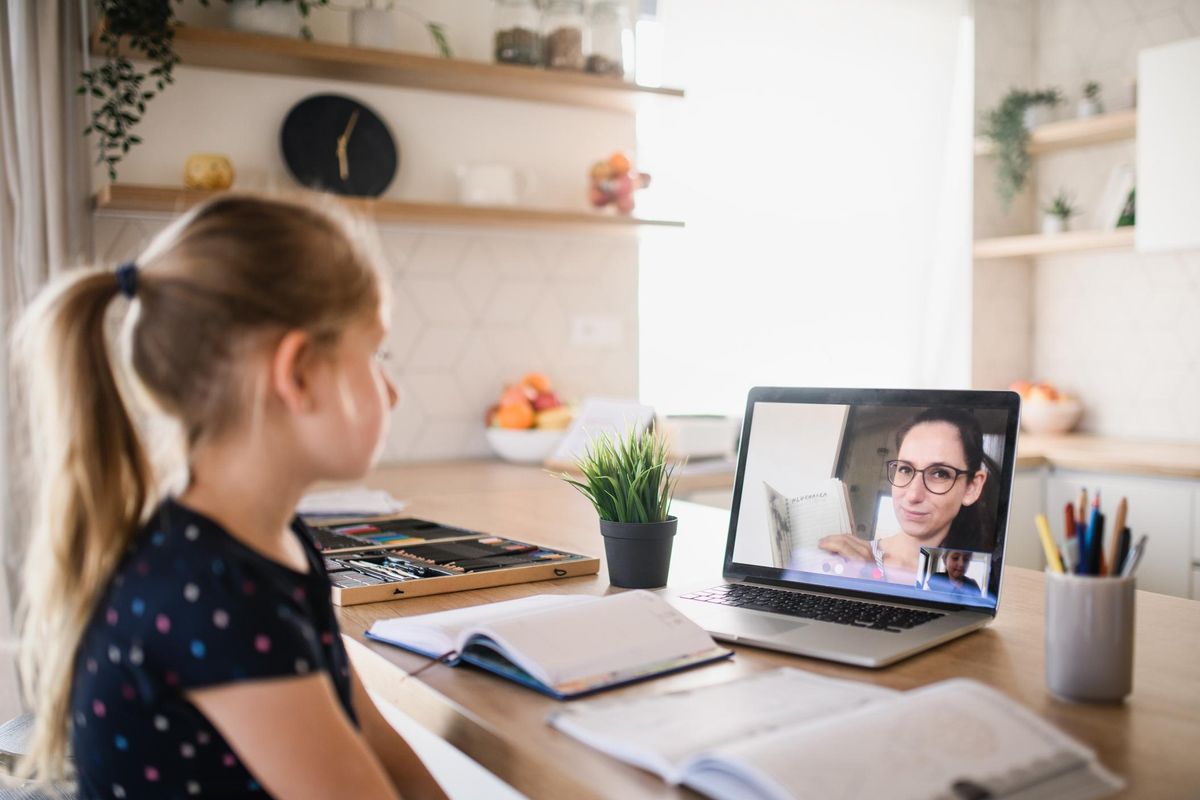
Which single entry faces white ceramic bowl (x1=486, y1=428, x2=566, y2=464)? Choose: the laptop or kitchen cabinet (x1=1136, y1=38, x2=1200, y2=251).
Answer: the kitchen cabinet

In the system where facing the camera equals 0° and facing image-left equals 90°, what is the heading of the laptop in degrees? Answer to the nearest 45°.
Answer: approximately 45°

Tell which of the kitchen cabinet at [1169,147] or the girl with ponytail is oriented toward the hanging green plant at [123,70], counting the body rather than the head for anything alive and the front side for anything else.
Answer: the kitchen cabinet

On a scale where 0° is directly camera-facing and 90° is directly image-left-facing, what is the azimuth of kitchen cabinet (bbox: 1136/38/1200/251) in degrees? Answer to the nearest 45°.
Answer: approximately 45°

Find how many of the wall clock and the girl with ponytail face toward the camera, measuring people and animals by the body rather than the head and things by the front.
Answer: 1

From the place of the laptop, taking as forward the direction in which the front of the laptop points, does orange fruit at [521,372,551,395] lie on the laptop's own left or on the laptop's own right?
on the laptop's own right

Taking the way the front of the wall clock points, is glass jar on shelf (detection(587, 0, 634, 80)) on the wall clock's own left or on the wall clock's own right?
on the wall clock's own left

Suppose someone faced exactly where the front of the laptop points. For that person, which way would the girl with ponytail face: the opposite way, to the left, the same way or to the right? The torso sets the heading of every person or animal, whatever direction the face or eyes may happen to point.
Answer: the opposite way

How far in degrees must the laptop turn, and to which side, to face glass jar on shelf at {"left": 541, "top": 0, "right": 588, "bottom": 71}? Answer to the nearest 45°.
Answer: approximately 90° to its right

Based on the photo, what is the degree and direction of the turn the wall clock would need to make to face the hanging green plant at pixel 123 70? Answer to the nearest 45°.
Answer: approximately 45° to its right

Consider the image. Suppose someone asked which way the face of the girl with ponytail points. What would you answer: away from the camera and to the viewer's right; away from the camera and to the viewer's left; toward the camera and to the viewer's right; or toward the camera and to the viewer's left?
away from the camera and to the viewer's right

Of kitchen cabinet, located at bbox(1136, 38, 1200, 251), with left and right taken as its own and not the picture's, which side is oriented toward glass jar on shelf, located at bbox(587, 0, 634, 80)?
front

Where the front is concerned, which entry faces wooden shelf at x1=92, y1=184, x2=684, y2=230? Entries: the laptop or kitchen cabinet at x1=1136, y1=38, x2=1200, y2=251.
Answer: the kitchen cabinet
